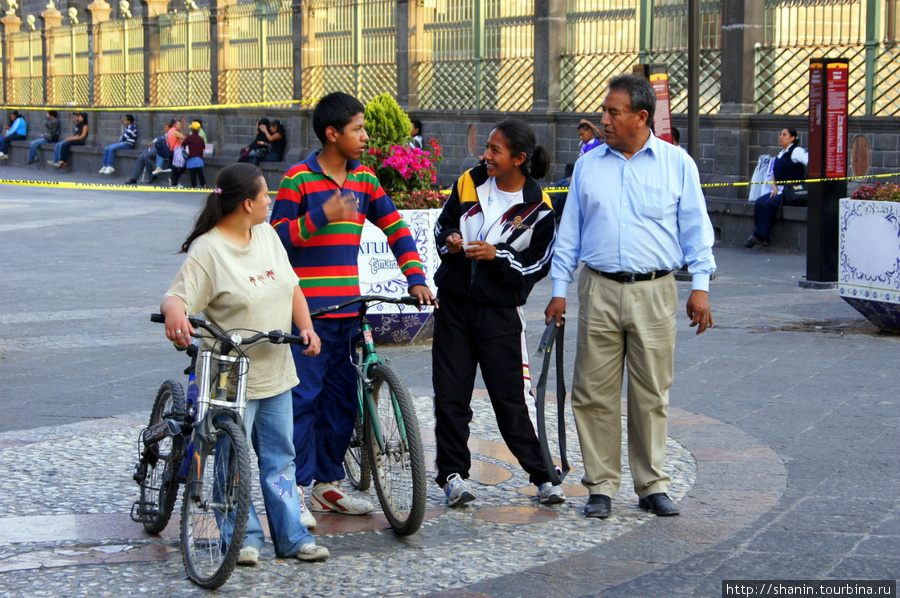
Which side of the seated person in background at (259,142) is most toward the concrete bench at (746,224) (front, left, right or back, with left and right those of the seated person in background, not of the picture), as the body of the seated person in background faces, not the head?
left

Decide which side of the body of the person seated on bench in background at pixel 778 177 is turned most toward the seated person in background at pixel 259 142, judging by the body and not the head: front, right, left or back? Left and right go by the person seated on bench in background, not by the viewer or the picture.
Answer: right

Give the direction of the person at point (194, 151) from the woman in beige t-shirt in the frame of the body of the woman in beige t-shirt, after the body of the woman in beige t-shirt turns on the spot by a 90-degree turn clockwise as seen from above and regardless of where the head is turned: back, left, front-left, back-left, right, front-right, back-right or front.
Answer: back-right

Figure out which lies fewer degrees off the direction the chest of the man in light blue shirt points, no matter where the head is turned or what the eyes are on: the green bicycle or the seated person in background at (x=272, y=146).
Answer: the green bicycle

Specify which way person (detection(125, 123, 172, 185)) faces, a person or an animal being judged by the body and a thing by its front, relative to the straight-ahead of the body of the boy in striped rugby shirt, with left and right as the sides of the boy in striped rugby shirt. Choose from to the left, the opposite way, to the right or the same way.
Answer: to the right

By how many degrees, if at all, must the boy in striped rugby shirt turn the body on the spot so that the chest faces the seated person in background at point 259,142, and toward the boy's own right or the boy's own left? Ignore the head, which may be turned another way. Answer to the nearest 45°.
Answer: approximately 135° to the boy's own left

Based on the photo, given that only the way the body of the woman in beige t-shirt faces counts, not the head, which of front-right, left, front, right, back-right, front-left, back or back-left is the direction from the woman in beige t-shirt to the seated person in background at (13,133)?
back-left

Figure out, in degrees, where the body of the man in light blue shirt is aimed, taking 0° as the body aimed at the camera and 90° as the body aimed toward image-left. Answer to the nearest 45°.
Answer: approximately 0°

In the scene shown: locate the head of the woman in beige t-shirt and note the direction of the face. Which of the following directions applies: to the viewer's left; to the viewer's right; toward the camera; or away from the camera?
to the viewer's right

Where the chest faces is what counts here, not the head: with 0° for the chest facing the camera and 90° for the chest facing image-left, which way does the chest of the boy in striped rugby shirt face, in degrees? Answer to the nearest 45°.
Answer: approximately 315°
